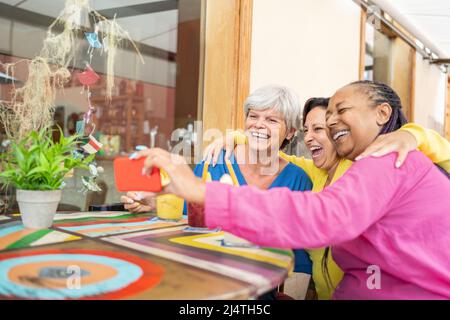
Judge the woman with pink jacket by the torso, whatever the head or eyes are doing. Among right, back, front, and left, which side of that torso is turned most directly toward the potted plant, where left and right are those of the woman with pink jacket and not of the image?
front

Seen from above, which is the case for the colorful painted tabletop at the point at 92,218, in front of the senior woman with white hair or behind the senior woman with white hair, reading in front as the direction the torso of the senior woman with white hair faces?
in front

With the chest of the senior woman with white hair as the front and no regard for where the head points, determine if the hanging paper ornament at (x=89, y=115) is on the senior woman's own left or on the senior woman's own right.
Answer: on the senior woman's own right

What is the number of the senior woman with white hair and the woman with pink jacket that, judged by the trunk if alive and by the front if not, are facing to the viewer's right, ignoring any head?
0

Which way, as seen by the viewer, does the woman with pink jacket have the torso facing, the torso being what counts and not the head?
to the viewer's left

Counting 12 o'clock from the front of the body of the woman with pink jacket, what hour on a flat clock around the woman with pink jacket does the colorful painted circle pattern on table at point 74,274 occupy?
The colorful painted circle pattern on table is roughly at 11 o'clock from the woman with pink jacket.

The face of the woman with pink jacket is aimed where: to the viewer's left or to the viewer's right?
to the viewer's left

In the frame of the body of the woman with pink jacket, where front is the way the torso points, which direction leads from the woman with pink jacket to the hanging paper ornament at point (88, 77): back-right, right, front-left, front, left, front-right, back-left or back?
front-right

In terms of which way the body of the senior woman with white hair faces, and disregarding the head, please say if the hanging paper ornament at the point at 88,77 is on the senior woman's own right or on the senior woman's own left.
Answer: on the senior woman's own right

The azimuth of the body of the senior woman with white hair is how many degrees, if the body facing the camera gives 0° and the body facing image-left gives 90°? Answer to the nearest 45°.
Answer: approximately 45°

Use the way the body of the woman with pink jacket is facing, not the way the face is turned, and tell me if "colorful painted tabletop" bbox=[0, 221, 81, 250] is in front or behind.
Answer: in front

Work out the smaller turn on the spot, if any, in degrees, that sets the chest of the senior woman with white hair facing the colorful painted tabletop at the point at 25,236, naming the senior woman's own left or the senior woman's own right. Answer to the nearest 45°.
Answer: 0° — they already face it
